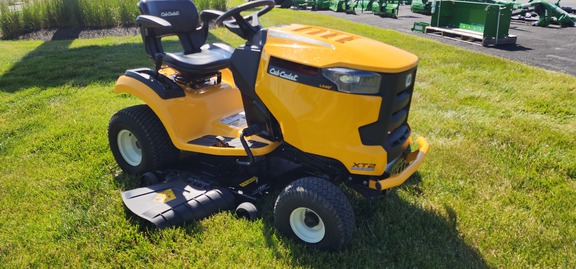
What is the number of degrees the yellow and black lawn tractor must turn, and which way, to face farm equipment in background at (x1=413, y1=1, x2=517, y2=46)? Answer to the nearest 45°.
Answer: approximately 90° to its left

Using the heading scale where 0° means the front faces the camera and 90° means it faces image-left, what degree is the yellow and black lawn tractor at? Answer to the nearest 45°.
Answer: approximately 315°

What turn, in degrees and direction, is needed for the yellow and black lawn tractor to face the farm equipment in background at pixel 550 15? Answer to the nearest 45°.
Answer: approximately 90° to its left

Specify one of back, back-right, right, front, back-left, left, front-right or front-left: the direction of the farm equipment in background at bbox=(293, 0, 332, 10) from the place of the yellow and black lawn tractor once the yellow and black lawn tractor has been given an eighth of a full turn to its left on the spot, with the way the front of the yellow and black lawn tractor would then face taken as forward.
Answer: left

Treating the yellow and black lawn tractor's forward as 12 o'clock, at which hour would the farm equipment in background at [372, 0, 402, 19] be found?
The farm equipment in background is roughly at 8 o'clock from the yellow and black lawn tractor.

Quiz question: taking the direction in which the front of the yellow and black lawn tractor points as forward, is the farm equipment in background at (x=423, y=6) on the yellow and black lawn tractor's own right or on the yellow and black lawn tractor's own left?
on the yellow and black lawn tractor's own left
